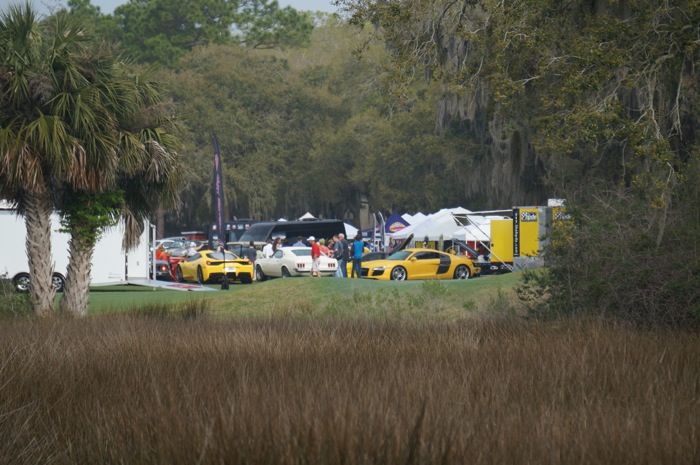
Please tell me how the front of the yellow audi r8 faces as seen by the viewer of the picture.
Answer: facing the viewer and to the left of the viewer

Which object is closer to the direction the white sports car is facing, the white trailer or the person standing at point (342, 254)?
the white trailer

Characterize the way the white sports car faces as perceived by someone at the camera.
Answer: facing away from the viewer and to the left of the viewer

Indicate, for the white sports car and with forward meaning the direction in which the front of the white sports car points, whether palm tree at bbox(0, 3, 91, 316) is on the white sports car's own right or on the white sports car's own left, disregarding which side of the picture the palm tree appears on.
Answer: on the white sports car's own left

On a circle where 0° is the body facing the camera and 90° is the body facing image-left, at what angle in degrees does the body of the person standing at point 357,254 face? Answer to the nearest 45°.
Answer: approximately 180°

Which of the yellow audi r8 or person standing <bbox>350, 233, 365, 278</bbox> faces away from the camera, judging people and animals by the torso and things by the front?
the person standing
